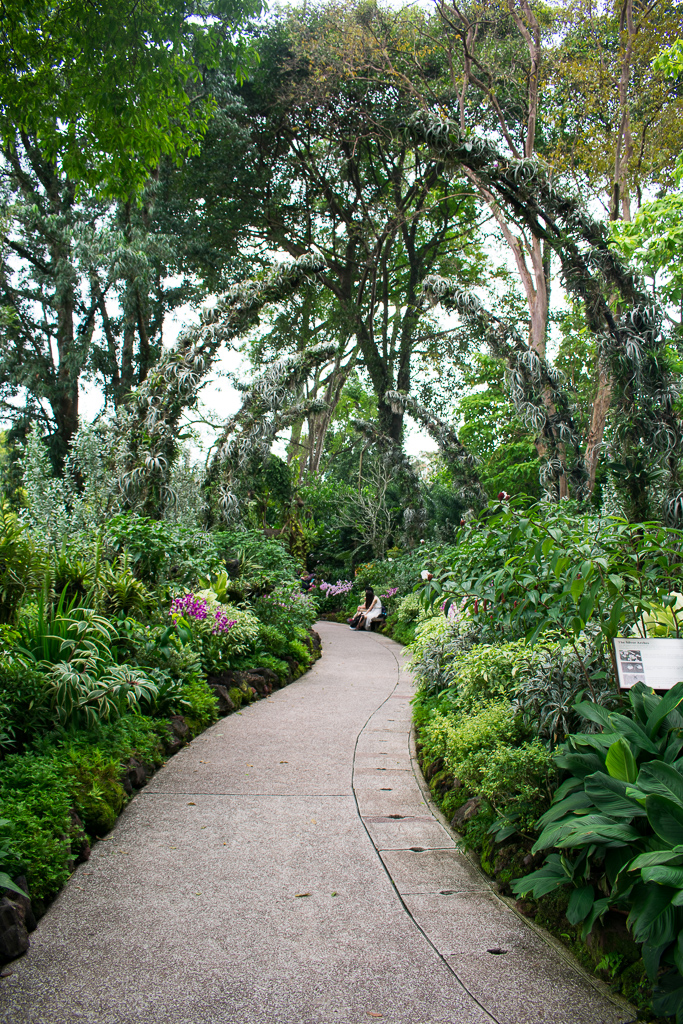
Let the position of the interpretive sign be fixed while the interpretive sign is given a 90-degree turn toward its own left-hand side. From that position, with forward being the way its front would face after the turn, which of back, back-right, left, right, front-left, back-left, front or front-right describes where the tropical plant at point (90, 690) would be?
back

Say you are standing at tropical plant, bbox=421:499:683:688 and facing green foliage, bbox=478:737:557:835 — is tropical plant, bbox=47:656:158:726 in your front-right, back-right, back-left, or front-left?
front-right

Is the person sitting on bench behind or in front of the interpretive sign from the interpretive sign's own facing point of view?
behind

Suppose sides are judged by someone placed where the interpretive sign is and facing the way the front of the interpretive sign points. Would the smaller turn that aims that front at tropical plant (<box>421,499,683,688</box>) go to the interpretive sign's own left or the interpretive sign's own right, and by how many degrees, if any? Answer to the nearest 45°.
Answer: approximately 135° to the interpretive sign's own right

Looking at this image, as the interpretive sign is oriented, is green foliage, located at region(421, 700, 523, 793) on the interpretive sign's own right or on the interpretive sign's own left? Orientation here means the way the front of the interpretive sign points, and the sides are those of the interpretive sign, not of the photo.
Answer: on the interpretive sign's own right

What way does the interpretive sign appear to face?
toward the camera

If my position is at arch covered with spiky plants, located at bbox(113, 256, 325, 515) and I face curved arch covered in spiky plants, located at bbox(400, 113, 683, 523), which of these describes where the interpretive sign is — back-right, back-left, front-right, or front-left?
front-right

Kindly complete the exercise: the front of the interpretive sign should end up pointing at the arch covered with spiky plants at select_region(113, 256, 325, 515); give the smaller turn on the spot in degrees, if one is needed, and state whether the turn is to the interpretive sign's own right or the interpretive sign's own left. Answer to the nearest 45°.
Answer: approximately 135° to the interpretive sign's own right

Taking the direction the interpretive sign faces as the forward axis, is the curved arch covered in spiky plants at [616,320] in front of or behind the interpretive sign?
behind
